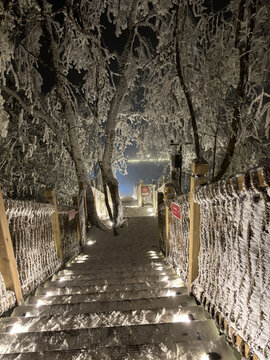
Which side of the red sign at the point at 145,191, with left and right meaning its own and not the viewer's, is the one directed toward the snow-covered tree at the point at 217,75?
front

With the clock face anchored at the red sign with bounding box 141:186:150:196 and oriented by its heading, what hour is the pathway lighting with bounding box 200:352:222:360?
The pathway lighting is roughly at 12 o'clock from the red sign.

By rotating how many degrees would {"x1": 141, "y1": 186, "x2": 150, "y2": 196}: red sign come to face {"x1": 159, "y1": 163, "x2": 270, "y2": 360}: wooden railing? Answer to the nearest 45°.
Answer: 0° — it already faces it

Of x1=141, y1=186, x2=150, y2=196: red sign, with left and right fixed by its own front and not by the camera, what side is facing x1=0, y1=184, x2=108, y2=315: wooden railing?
front

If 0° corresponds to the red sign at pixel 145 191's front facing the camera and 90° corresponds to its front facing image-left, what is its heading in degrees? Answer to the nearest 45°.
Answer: approximately 0°
